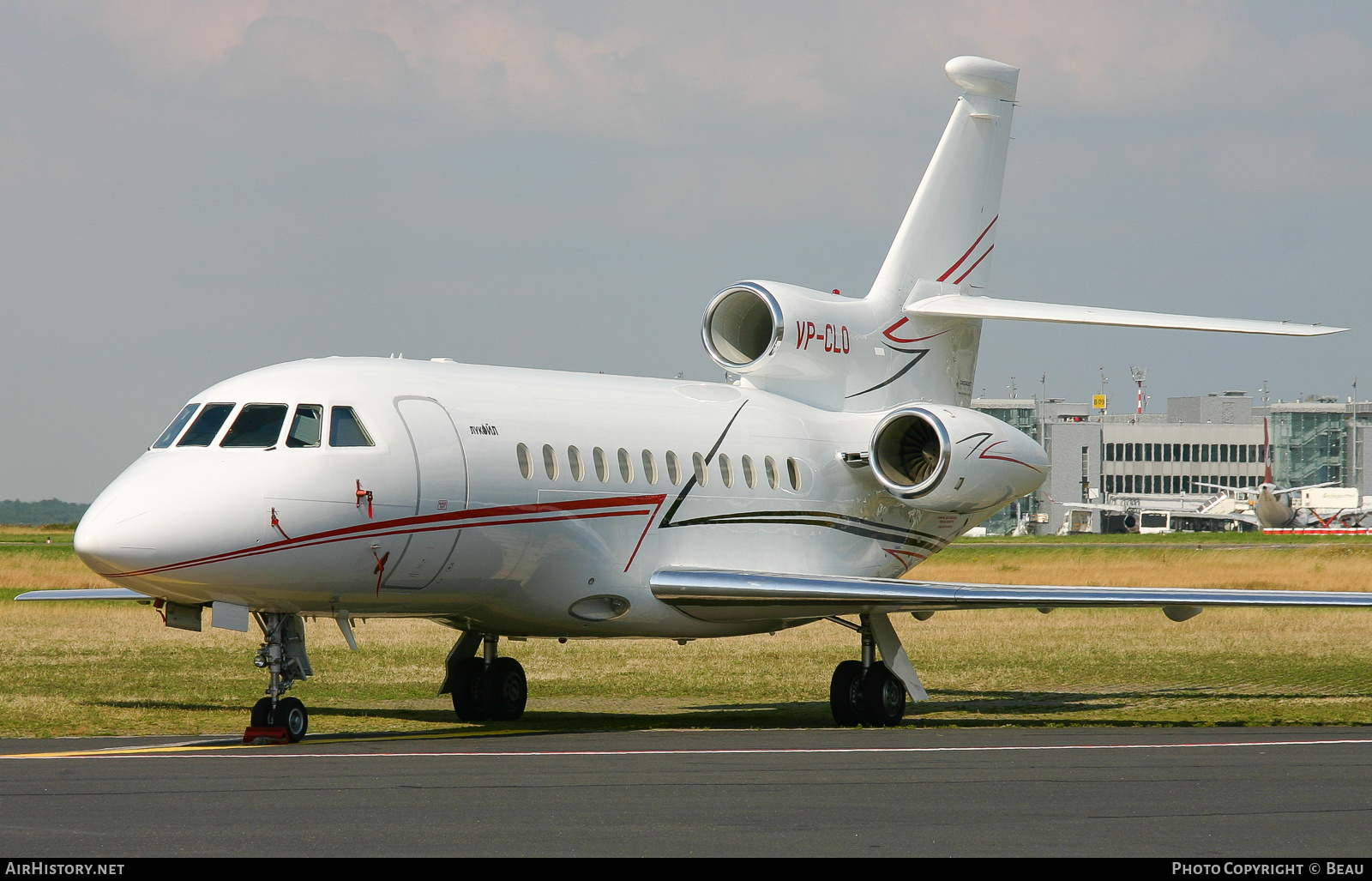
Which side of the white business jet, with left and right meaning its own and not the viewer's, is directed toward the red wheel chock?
front

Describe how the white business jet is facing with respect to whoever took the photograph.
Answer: facing the viewer and to the left of the viewer
